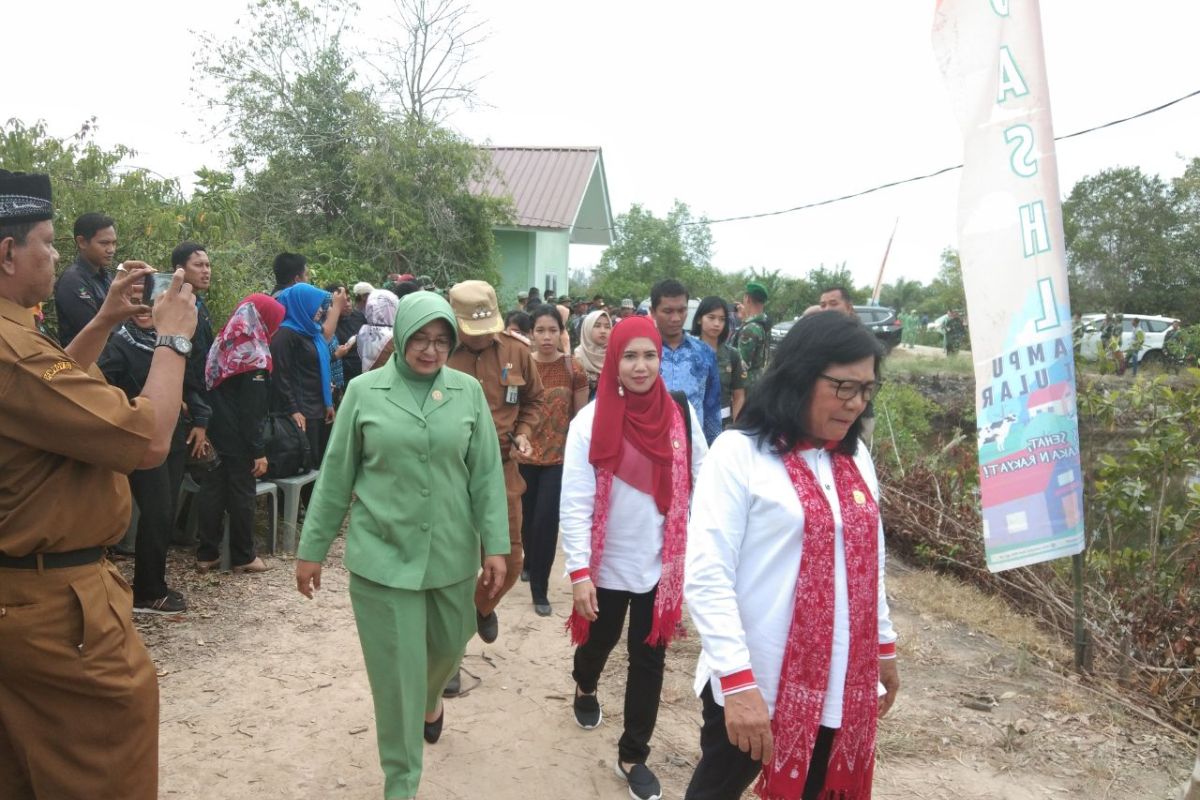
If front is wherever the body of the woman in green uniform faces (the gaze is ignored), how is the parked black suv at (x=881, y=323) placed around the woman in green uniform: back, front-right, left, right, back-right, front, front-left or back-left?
back-left

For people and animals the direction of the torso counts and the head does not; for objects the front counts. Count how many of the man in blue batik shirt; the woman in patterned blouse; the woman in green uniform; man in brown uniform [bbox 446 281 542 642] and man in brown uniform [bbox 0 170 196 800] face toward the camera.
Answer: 4

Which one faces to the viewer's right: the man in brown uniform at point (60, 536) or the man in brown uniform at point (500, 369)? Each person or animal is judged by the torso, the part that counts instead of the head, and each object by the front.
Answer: the man in brown uniform at point (60, 536)

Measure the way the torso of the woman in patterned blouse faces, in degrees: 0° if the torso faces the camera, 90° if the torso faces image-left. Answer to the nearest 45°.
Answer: approximately 0°

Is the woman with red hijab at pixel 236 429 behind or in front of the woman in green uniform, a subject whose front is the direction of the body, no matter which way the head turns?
behind

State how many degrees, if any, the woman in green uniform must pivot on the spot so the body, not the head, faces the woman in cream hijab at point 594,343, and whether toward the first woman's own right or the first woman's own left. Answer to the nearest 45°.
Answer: approximately 135° to the first woman's own left

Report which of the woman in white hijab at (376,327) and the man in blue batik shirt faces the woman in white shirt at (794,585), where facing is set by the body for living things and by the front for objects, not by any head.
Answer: the man in blue batik shirt

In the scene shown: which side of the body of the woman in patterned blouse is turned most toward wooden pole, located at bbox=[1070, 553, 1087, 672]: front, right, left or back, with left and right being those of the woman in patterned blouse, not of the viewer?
left

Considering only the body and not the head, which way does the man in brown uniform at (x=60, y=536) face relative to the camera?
to the viewer's right
